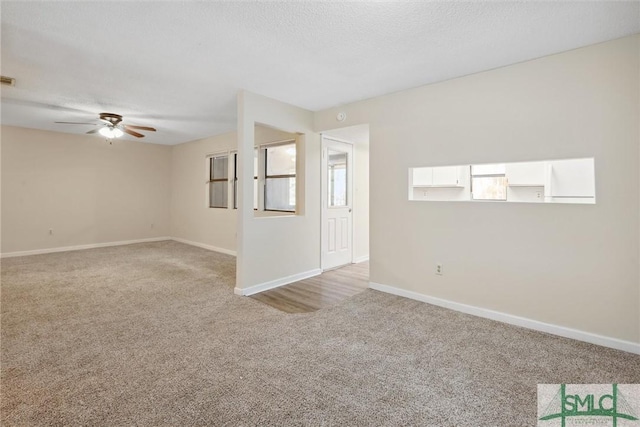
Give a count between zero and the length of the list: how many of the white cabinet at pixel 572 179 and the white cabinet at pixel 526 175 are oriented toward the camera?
2

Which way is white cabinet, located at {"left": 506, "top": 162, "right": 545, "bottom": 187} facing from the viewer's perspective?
toward the camera

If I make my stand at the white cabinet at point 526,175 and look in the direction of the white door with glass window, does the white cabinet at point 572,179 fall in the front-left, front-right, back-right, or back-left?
back-left

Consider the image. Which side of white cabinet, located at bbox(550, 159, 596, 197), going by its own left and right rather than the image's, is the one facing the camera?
front

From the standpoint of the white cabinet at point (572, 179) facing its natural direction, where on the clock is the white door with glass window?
The white door with glass window is roughly at 3 o'clock from the white cabinet.

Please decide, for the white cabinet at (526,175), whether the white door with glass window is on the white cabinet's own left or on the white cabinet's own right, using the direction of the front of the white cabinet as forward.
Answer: on the white cabinet's own right

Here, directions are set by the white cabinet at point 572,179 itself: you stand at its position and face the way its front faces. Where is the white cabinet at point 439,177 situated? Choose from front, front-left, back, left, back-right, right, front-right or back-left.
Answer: right

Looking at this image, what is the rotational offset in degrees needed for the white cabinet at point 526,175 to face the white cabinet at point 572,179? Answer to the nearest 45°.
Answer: approximately 45° to its left

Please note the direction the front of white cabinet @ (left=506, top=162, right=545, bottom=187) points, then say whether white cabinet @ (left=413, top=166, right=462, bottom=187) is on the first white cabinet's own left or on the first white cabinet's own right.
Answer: on the first white cabinet's own right

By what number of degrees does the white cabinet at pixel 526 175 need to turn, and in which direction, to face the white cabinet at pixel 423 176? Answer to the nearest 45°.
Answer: approximately 90° to its right

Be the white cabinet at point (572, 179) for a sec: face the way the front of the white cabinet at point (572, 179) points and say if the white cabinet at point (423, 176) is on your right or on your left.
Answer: on your right
